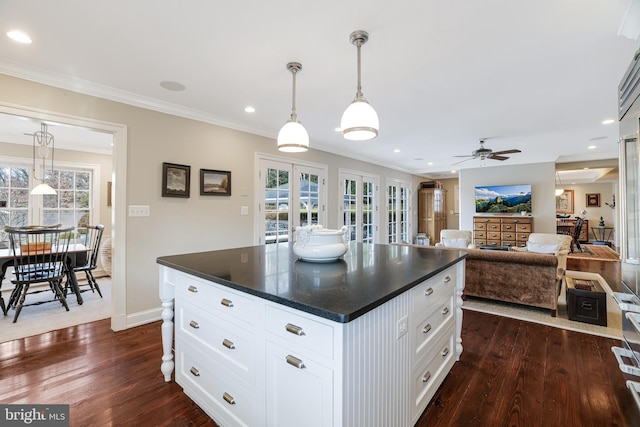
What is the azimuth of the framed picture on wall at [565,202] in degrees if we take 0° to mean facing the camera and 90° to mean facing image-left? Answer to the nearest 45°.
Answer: approximately 0°

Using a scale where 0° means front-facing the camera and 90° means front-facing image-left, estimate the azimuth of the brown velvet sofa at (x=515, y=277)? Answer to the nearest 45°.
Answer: approximately 225°

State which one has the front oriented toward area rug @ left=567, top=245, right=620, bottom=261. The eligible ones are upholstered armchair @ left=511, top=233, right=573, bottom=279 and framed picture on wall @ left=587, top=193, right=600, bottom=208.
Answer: the framed picture on wall

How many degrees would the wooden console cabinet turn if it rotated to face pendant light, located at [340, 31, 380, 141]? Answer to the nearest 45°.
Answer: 0° — it already faces it

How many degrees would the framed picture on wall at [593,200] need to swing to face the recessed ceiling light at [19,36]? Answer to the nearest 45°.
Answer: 0° — it already faces it
